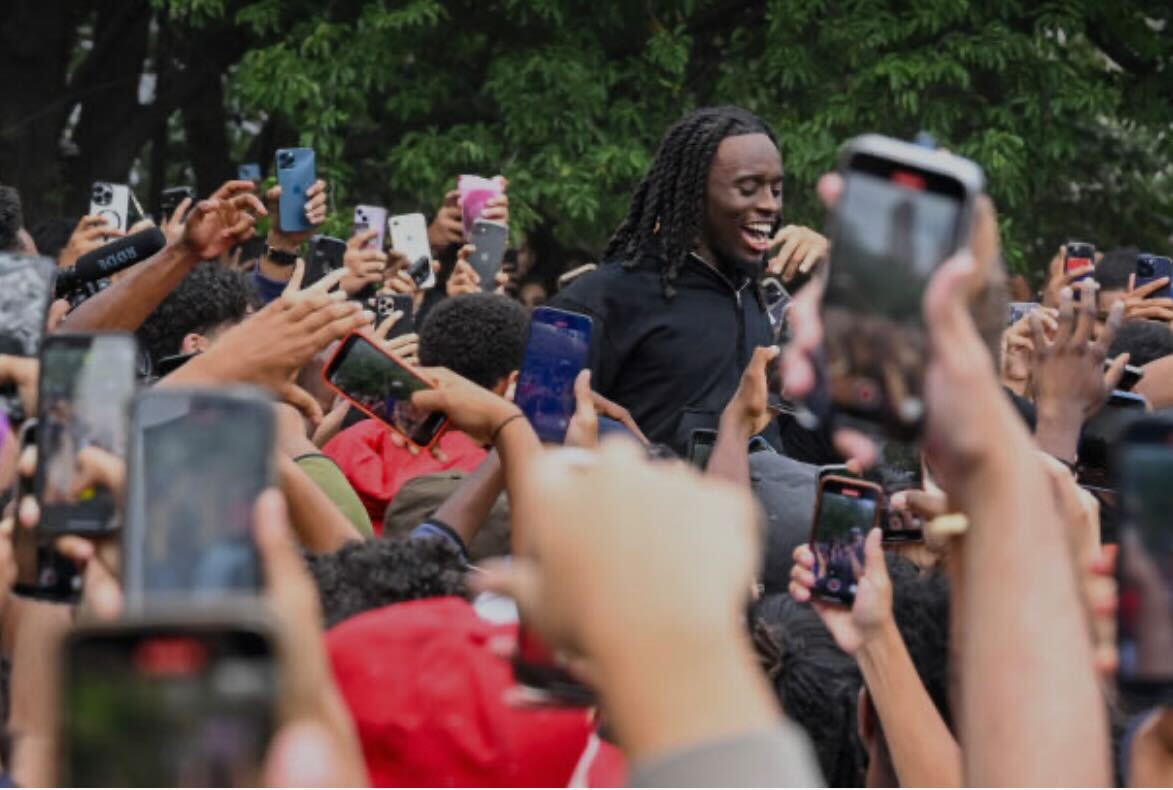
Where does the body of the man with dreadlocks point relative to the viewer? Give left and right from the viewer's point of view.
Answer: facing the viewer and to the right of the viewer

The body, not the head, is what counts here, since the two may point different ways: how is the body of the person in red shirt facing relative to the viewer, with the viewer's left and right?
facing away from the viewer and to the right of the viewer

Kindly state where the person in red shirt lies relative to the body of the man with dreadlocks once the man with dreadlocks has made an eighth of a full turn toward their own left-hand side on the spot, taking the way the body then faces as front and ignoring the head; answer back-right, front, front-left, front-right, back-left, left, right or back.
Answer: back-right
